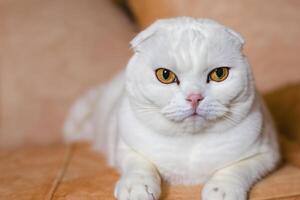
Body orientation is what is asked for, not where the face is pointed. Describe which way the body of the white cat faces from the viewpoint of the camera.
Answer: toward the camera
